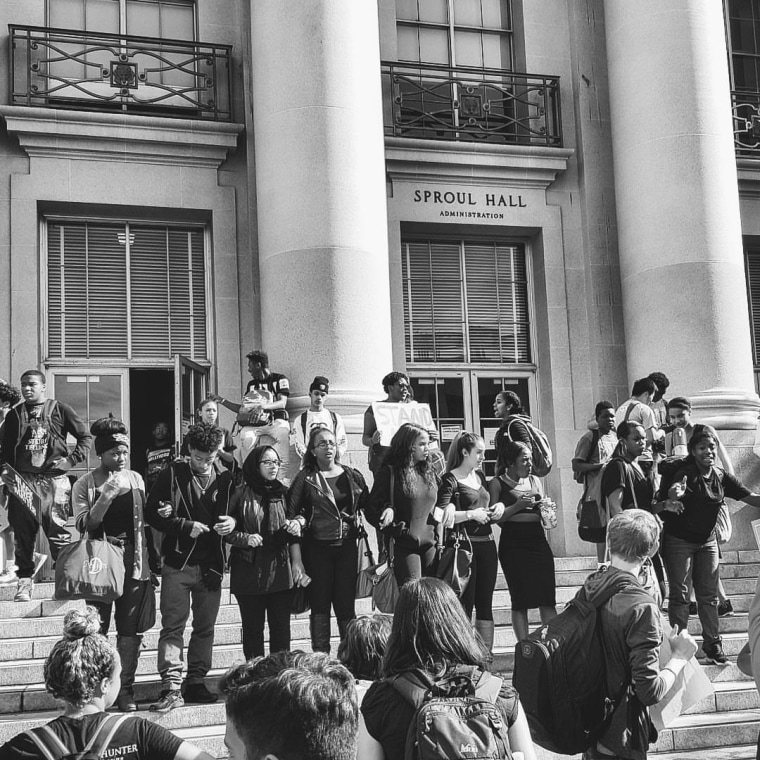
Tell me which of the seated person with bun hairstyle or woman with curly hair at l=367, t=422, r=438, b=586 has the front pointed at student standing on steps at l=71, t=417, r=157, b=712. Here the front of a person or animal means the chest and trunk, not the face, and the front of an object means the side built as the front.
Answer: the seated person with bun hairstyle

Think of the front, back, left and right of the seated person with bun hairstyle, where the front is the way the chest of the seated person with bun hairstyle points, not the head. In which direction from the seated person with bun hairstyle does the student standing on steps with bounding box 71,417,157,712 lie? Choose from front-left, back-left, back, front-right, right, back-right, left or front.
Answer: front

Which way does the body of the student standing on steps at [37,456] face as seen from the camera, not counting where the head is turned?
toward the camera

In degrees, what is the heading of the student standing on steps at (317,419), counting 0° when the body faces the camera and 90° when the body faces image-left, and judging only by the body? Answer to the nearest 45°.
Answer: approximately 0°

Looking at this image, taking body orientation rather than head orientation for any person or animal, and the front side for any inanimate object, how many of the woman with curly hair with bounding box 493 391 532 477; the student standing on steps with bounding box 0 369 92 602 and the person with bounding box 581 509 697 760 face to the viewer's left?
1

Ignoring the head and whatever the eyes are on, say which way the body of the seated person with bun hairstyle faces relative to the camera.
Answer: away from the camera

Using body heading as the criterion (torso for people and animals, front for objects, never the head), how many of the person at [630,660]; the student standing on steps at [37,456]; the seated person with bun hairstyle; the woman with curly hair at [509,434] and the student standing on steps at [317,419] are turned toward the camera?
2

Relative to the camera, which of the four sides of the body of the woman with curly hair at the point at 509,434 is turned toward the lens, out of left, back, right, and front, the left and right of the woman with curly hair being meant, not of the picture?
left

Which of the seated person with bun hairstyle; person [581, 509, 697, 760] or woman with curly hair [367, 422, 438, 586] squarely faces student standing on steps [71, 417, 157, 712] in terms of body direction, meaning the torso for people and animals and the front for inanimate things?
the seated person with bun hairstyle

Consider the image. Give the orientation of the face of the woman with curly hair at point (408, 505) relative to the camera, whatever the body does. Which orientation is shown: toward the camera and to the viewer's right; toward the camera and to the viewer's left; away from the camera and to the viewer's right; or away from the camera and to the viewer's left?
toward the camera and to the viewer's right

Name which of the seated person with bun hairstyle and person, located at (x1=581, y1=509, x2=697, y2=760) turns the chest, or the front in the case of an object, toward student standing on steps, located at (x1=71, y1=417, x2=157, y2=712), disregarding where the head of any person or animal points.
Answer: the seated person with bun hairstyle

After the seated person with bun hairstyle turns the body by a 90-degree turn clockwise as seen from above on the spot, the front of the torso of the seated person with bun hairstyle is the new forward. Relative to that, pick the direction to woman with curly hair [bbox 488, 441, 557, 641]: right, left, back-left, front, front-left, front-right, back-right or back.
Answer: front-left

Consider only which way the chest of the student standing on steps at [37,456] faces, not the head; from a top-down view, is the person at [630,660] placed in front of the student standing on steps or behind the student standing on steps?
in front

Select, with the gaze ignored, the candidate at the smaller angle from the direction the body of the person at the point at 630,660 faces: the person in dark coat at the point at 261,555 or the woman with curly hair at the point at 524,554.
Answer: the woman with curly hair
